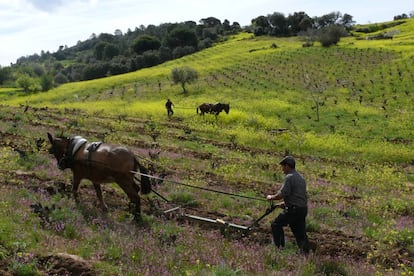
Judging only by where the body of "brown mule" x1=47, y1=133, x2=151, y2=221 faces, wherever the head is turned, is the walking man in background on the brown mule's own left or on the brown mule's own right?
on the brown mule's own right

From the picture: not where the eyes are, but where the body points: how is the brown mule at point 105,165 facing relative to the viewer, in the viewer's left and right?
facing away from the viewer and to the left of the viewer

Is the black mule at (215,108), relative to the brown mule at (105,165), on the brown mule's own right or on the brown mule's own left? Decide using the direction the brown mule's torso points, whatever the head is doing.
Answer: on the brown mule's own right
